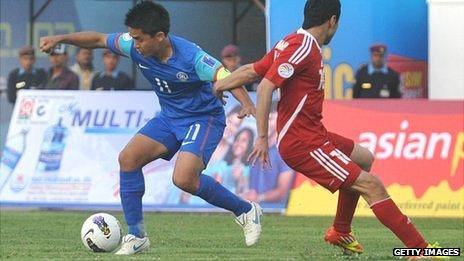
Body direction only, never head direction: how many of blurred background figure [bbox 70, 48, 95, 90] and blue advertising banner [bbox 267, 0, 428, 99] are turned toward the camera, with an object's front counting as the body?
2

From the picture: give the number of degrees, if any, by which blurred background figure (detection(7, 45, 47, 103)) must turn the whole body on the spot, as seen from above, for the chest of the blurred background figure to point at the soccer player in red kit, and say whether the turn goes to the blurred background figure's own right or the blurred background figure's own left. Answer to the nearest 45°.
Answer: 0° — they already face them

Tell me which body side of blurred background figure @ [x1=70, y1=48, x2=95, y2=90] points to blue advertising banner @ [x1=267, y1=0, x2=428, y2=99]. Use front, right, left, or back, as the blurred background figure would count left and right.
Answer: left

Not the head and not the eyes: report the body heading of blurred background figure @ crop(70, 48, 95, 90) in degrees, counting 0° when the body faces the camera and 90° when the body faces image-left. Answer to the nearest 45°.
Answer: approximately 0°

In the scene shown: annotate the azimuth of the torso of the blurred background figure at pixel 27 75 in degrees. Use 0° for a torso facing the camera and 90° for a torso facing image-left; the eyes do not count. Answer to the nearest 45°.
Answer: approximately 0°

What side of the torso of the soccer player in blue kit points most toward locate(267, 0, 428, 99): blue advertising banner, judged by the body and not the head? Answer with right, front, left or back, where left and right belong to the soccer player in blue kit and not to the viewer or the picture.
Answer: back

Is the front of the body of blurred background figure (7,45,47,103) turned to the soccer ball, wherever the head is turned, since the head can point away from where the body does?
yes

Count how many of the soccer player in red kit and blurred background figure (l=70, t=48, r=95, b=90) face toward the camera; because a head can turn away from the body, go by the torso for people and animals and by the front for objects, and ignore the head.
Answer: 1
